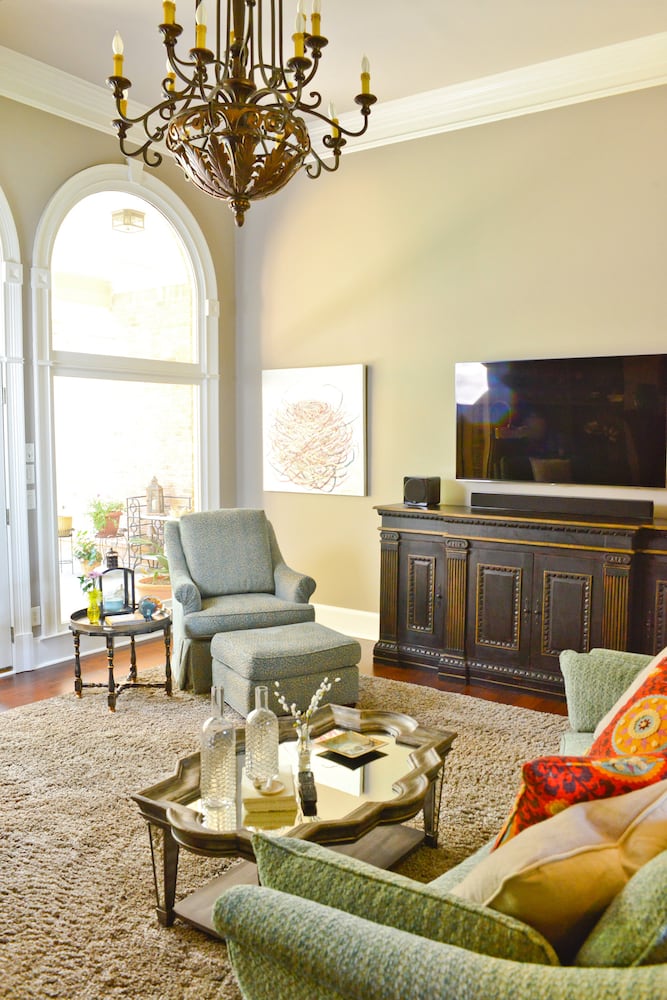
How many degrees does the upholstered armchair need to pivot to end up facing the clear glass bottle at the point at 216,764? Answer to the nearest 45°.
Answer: approximately 45° to its right

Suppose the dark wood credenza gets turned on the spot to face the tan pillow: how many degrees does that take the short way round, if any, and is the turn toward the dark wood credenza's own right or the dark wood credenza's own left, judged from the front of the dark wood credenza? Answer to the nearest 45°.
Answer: approximately 45° to the dark wood credenza's own left

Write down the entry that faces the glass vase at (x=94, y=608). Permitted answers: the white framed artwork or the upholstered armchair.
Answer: the white framed artwork

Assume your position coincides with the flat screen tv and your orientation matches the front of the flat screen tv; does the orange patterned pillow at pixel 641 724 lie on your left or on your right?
on your left

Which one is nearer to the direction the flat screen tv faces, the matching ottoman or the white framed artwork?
the matching ottoman

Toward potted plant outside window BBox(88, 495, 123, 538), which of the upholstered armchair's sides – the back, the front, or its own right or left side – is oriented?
back

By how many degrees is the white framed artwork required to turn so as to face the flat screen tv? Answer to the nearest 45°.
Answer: approximately 90° to its left

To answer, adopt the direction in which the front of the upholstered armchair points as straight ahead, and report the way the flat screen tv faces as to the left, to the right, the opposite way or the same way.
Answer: to the right

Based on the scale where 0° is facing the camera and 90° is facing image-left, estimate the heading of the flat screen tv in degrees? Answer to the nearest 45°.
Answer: approximately 45°

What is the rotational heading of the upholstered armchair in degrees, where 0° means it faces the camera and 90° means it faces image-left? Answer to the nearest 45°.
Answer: approximately 315°
